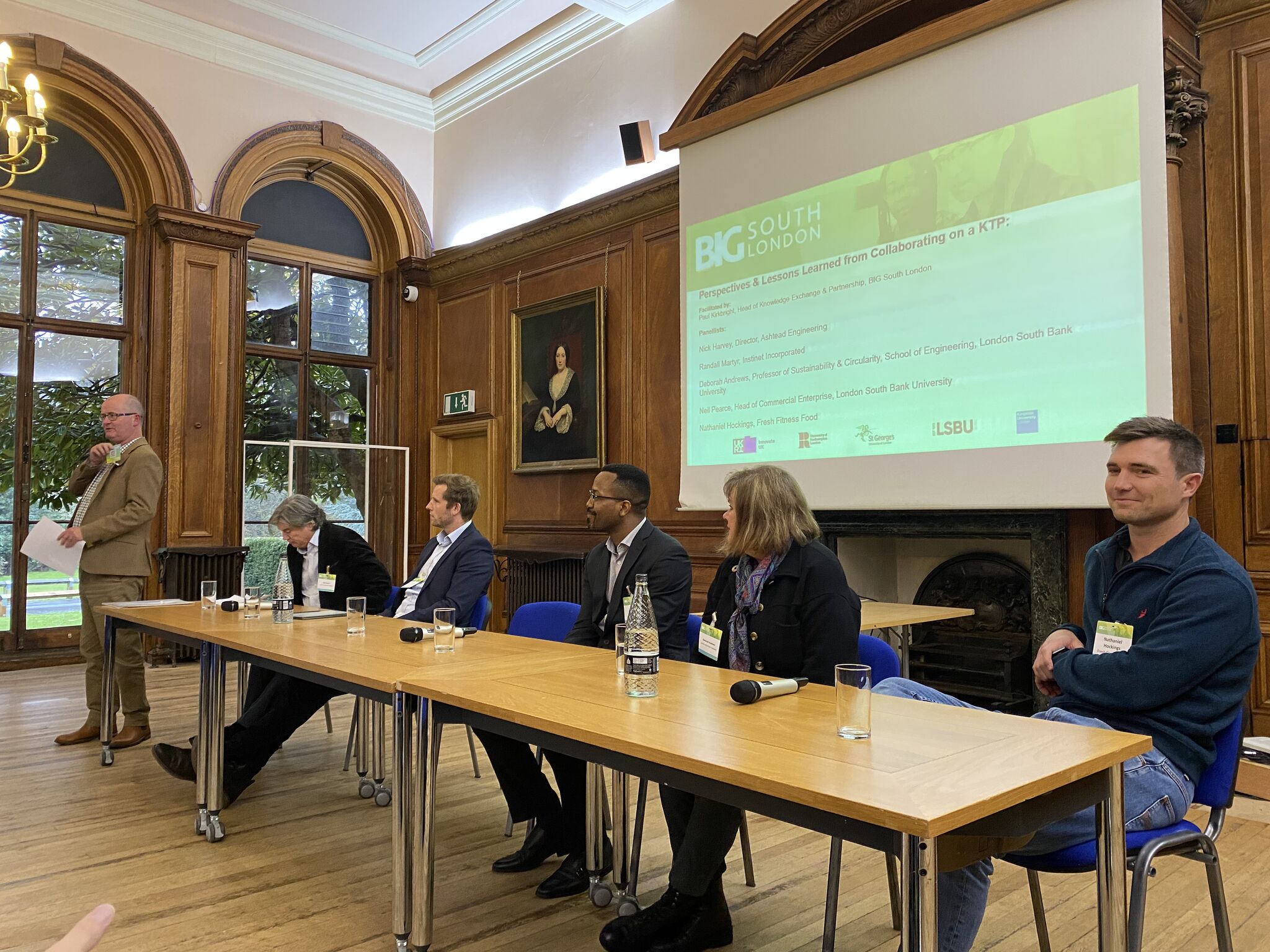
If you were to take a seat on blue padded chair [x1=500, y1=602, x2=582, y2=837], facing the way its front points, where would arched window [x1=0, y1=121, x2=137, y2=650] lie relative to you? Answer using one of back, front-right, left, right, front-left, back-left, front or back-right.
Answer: right

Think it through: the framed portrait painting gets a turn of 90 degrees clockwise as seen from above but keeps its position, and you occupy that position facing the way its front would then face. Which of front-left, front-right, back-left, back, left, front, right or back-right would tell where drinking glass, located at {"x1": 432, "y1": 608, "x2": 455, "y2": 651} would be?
back-left

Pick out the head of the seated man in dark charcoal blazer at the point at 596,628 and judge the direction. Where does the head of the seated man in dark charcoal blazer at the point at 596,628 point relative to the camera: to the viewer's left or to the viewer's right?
to the viewer's left

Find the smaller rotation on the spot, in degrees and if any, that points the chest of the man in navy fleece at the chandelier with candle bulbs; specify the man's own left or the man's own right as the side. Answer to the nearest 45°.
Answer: approximately 45° to the man's own right

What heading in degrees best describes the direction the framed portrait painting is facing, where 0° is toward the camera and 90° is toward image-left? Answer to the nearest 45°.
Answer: approximately 45°

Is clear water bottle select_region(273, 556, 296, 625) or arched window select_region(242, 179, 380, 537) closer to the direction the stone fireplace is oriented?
the clear water bottle

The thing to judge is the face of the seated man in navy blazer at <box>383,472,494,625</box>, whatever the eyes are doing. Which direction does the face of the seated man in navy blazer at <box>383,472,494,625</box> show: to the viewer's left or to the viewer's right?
to the viewer's left

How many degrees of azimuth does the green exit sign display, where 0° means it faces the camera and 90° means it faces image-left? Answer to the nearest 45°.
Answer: approximately 45°

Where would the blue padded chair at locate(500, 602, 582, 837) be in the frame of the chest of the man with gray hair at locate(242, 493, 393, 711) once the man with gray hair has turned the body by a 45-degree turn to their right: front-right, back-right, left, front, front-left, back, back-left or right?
back-left

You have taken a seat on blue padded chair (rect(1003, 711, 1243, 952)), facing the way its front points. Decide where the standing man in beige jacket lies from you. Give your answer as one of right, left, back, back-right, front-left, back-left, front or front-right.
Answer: front-right

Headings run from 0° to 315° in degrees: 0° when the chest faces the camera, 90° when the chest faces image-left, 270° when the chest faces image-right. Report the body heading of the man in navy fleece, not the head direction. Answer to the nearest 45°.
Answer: approximately 45°

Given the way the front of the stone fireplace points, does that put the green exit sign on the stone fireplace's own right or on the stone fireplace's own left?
on the stone fireplace's own right

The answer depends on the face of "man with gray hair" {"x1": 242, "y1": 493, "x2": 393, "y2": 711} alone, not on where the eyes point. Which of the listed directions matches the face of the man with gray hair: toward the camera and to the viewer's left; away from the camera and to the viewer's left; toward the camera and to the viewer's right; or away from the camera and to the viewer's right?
toward the camera and to the viewer's left

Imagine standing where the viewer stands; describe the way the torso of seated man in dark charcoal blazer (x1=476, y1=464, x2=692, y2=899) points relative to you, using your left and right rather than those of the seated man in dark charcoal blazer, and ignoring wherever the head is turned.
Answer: facing the viewer and to the left of the viewer
